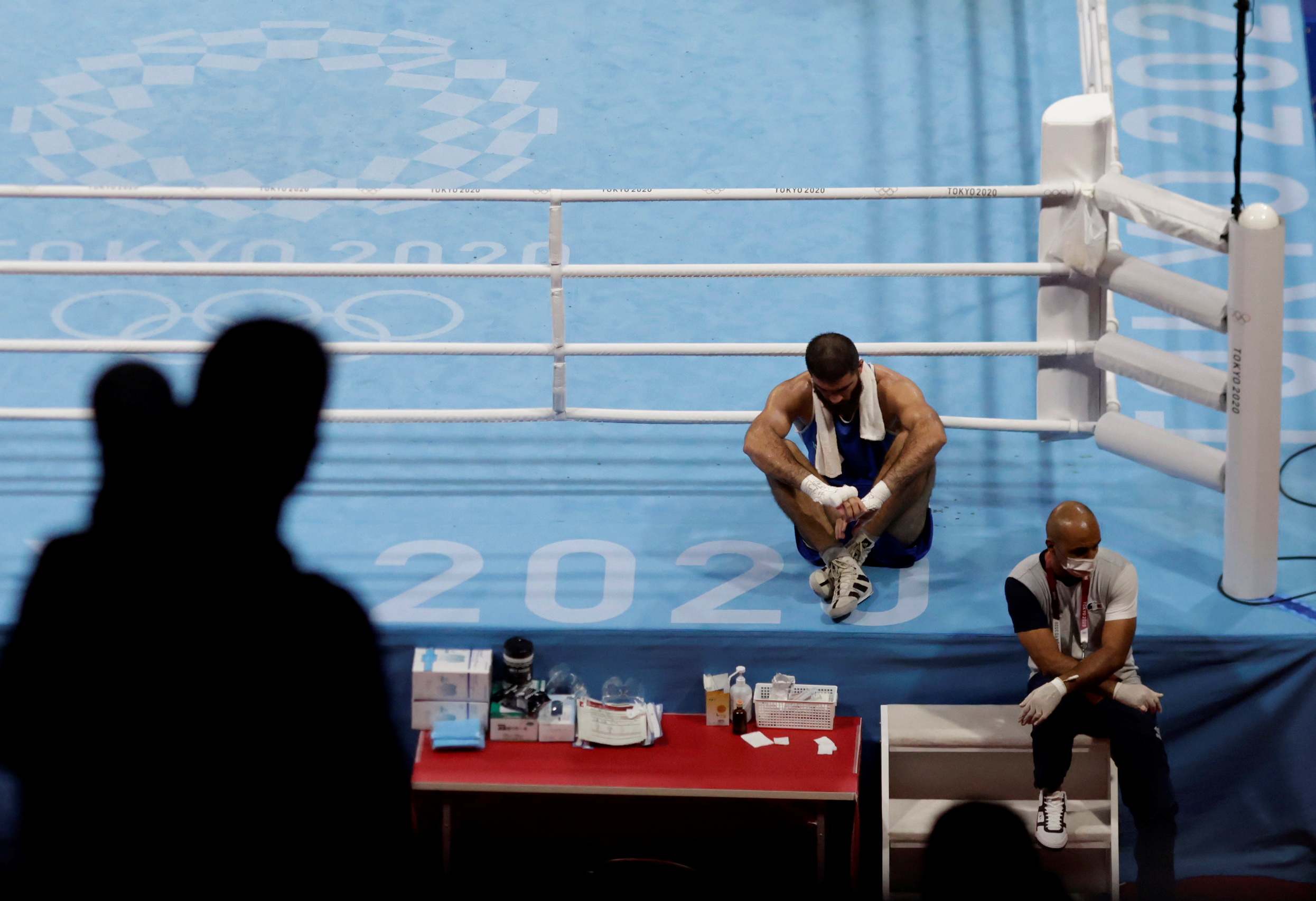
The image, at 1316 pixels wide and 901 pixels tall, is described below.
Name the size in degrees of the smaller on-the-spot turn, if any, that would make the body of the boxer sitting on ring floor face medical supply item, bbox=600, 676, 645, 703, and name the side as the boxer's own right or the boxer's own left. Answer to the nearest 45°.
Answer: approximately 90° to the boxer's own right

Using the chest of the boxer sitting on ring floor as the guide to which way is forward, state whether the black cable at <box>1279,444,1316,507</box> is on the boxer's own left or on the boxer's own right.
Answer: on the boxer's own left

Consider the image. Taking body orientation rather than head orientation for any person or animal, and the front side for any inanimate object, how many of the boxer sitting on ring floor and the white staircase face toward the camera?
2

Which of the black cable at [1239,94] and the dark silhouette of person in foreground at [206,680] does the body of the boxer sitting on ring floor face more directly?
the dark silhouette of person in foreground
